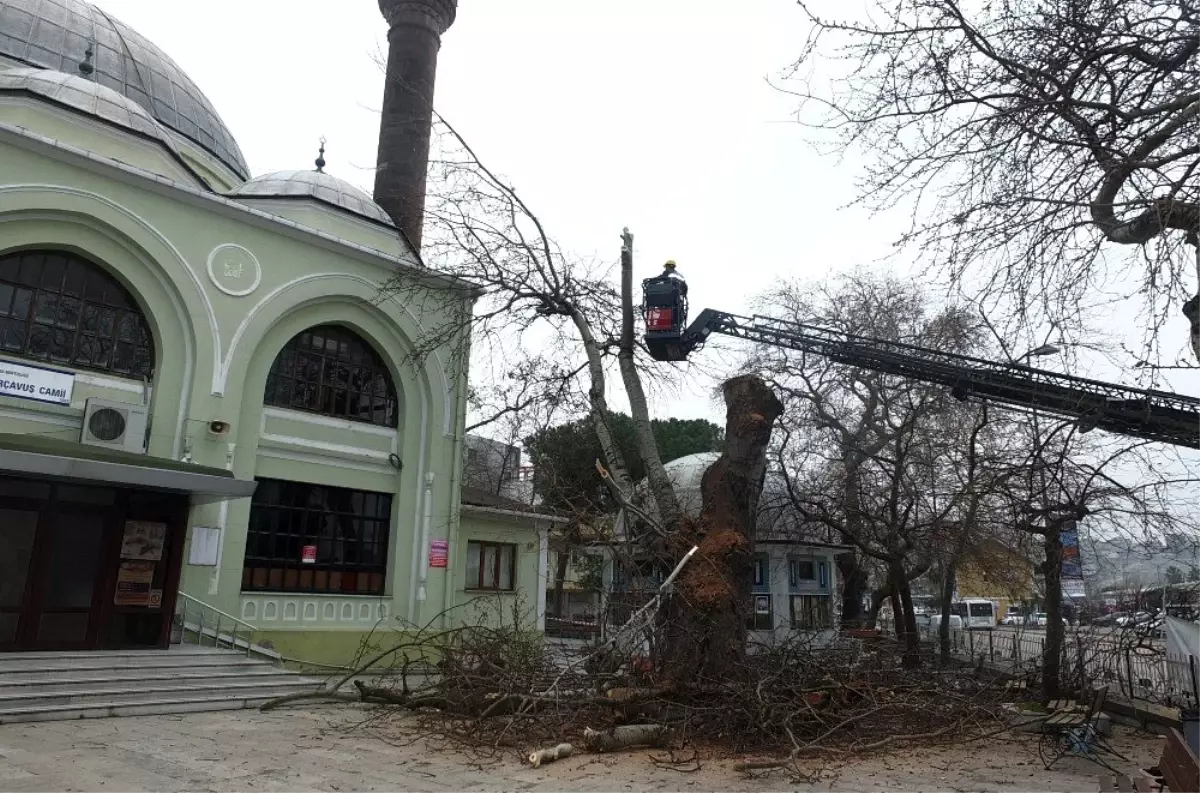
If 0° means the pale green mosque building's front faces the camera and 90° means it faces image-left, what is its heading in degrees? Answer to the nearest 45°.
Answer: approximately 315°

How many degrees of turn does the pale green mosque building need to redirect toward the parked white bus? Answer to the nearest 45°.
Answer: approximately 90° to its left

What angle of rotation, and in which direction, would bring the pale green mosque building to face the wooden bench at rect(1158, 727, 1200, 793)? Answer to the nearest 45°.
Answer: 0° — it already faces it
